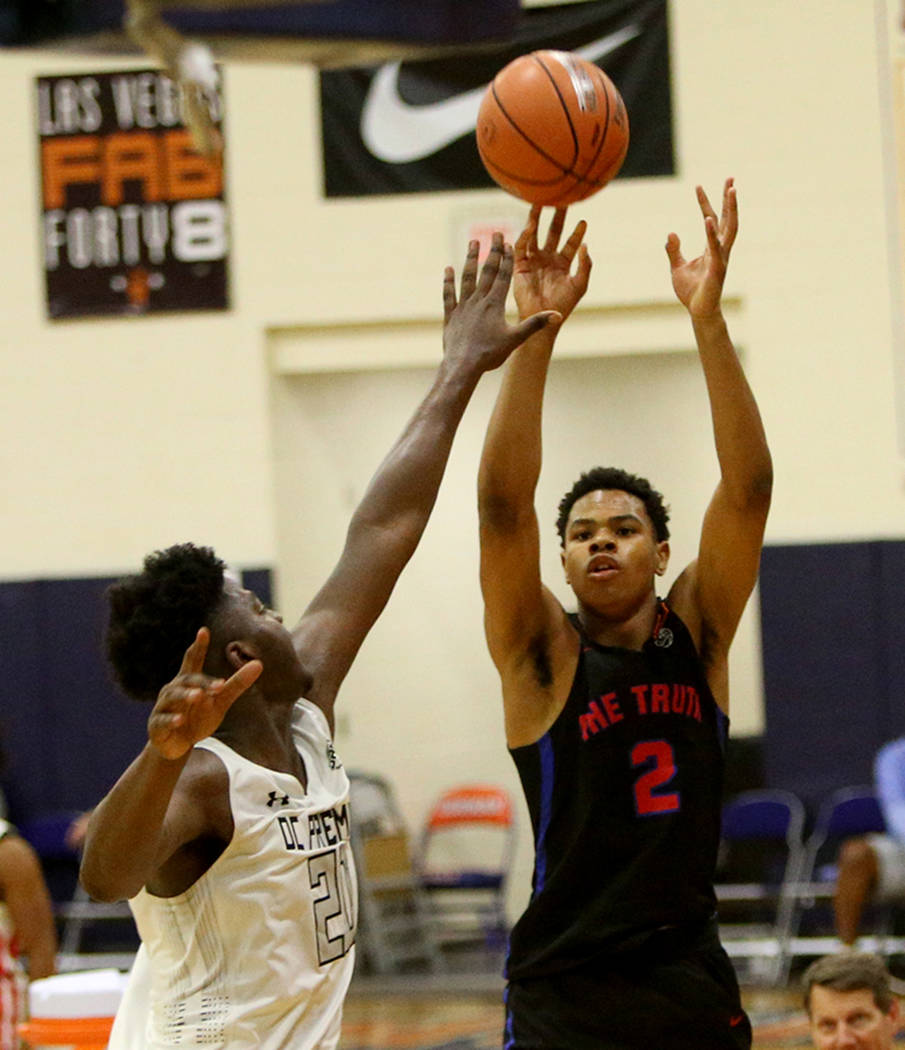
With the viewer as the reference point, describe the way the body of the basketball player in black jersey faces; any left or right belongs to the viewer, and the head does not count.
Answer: facing the viewer

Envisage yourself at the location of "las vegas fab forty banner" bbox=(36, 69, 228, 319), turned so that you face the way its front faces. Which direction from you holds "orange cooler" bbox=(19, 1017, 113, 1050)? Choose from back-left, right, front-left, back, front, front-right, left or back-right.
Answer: front

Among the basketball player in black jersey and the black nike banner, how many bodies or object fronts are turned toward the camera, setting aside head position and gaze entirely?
2

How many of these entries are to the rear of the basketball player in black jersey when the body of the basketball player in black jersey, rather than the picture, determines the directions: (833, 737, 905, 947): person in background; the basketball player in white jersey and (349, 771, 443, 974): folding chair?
2

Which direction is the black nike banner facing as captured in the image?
toward the camera

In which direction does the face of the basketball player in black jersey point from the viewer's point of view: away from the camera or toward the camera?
toward the camera

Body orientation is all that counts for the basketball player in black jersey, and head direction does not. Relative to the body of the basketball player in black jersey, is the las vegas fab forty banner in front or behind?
behind

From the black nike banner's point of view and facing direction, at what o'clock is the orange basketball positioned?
The orange basketball is roughly at 12 o'clock from the black nike banner.

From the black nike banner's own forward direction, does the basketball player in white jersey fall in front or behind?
in front

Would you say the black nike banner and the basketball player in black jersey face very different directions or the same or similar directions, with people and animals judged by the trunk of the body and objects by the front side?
same or similar directions

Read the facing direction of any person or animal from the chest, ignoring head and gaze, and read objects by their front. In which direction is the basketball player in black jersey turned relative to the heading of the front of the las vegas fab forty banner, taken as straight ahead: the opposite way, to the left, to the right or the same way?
the same way

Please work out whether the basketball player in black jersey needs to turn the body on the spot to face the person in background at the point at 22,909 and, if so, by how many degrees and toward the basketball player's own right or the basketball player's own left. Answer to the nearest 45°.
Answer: approximately 135° to the basketball player's own right

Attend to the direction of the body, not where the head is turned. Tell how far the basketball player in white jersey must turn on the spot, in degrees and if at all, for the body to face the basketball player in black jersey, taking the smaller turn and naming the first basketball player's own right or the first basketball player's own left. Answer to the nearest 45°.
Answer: approximately 90° to the first basketball player's own left
